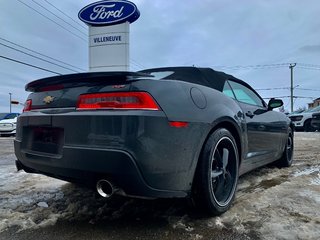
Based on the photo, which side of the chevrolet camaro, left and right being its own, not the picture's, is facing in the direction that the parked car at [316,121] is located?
front

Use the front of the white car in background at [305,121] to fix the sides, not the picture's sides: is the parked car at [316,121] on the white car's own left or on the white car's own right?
on the white car's own left

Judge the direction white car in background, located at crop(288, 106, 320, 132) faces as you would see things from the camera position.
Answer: facing the viewer and to the left of the viewer

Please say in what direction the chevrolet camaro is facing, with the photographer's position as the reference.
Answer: facing away from the viewer and to the right of the viewer

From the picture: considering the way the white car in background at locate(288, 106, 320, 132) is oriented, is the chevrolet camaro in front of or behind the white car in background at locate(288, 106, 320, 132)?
in front

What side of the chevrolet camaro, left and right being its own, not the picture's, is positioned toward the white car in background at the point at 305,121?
front

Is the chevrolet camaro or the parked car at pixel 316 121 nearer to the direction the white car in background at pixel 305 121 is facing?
the chevrolet camaro
